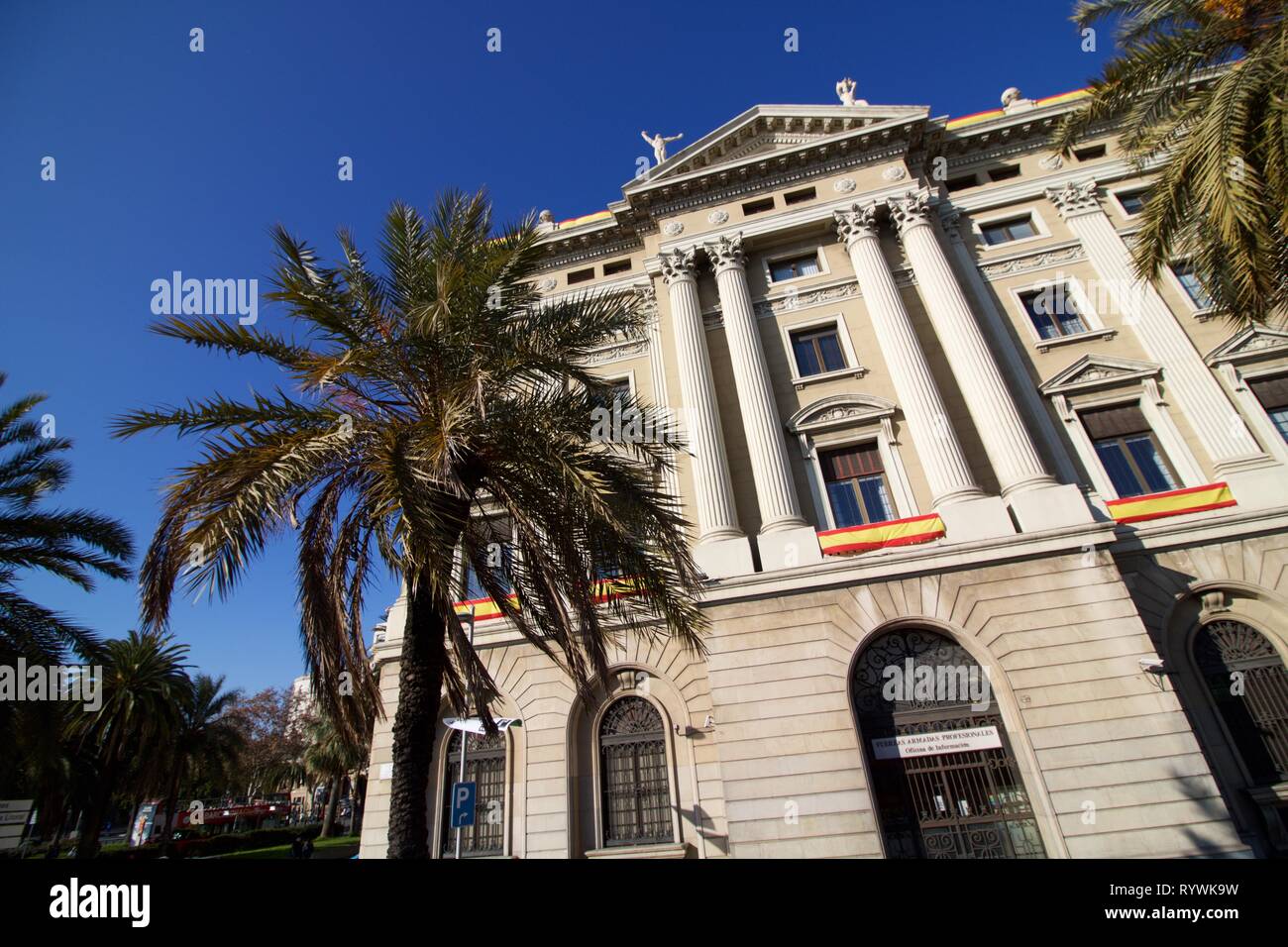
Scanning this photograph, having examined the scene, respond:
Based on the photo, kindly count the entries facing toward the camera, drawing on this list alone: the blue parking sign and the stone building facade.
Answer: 2

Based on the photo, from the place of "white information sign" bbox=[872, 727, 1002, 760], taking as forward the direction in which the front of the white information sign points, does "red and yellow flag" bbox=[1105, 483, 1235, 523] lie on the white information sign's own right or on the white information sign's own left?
on the white information sign's own left

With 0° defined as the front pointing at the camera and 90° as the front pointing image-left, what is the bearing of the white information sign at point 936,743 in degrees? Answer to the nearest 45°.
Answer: approximately 0°

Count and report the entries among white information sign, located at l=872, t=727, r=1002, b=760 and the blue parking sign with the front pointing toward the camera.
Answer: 2

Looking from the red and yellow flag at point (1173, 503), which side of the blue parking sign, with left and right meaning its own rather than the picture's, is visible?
left

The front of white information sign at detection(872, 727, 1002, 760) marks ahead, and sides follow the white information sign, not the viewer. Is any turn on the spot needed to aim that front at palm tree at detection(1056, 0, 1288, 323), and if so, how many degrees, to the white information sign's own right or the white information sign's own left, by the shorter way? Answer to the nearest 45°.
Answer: approximately 45° to the white information sign's own left

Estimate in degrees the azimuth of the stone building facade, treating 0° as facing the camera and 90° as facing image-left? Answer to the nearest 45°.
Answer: approximately 0°

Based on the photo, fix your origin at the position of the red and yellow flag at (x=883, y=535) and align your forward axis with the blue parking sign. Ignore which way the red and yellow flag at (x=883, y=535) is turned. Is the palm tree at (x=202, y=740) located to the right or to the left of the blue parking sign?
right
